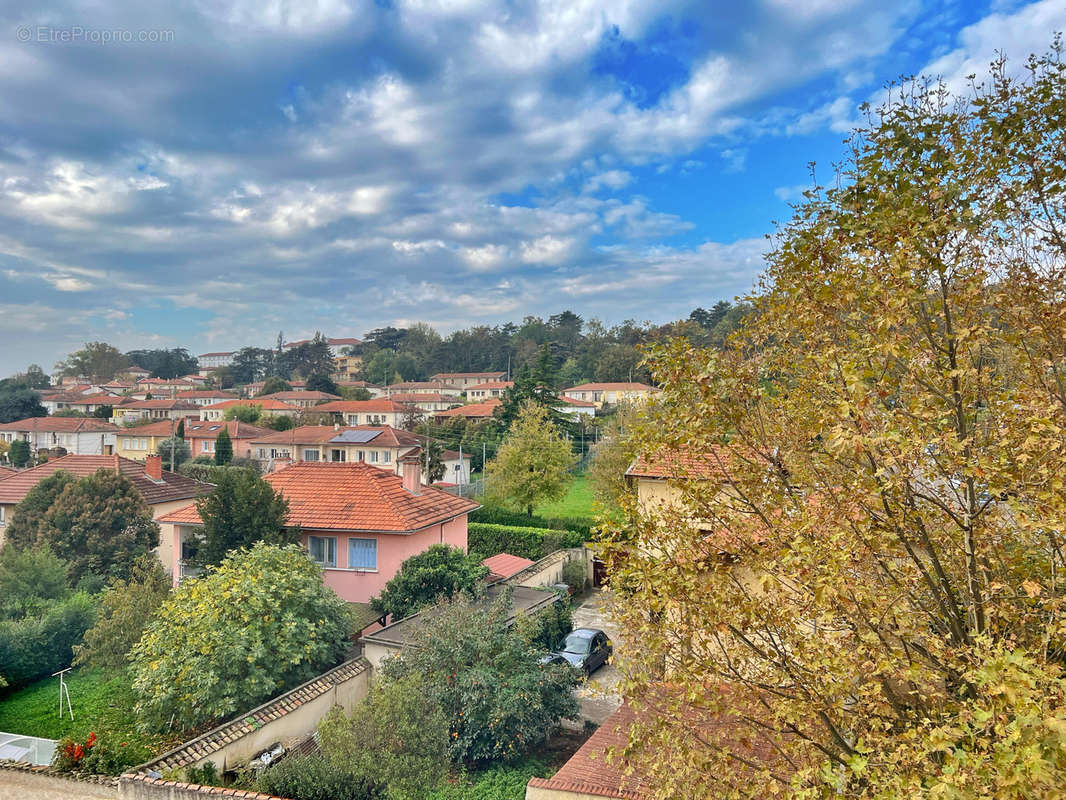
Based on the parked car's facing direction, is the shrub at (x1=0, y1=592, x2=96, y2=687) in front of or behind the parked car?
in front

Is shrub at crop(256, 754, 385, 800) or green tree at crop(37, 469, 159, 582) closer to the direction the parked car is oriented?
the shrub

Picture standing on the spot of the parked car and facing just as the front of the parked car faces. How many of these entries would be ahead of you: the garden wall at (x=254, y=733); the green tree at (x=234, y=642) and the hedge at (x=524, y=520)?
2

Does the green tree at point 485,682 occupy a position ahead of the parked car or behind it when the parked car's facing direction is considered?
ahead

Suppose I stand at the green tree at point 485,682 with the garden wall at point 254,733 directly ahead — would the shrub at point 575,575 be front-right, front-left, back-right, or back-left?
back-right

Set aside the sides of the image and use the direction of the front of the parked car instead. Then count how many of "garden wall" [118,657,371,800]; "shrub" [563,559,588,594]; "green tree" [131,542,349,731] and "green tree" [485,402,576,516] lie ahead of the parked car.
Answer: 2

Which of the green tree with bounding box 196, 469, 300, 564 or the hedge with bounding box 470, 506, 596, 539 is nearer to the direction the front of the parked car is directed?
the green tree

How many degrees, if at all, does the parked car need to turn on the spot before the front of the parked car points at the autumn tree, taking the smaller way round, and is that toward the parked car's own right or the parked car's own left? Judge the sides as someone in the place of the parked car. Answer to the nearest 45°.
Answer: approximately 45° to the parked car's own left

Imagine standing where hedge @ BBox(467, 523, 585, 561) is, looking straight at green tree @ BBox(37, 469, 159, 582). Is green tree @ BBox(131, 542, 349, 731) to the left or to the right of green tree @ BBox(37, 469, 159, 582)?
left

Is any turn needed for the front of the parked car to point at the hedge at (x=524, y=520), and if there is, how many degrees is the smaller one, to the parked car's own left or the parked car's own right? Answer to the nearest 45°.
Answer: approximately 135° to the parked car's own right

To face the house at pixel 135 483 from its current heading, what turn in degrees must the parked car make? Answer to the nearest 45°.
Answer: approximately 90° to its right

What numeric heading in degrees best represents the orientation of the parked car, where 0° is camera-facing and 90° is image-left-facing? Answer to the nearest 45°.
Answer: approximately 45°

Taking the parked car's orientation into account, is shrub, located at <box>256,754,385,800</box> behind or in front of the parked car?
in front

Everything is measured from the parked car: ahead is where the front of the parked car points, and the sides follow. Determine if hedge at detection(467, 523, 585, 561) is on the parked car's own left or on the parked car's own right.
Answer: on the parked car's own right
